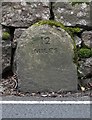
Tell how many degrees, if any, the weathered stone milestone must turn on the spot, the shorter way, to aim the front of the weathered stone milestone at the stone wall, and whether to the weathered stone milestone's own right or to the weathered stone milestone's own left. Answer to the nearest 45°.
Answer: approximately 180°

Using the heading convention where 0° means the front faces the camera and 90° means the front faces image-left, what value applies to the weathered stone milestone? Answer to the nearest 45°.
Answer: approximately 0°
